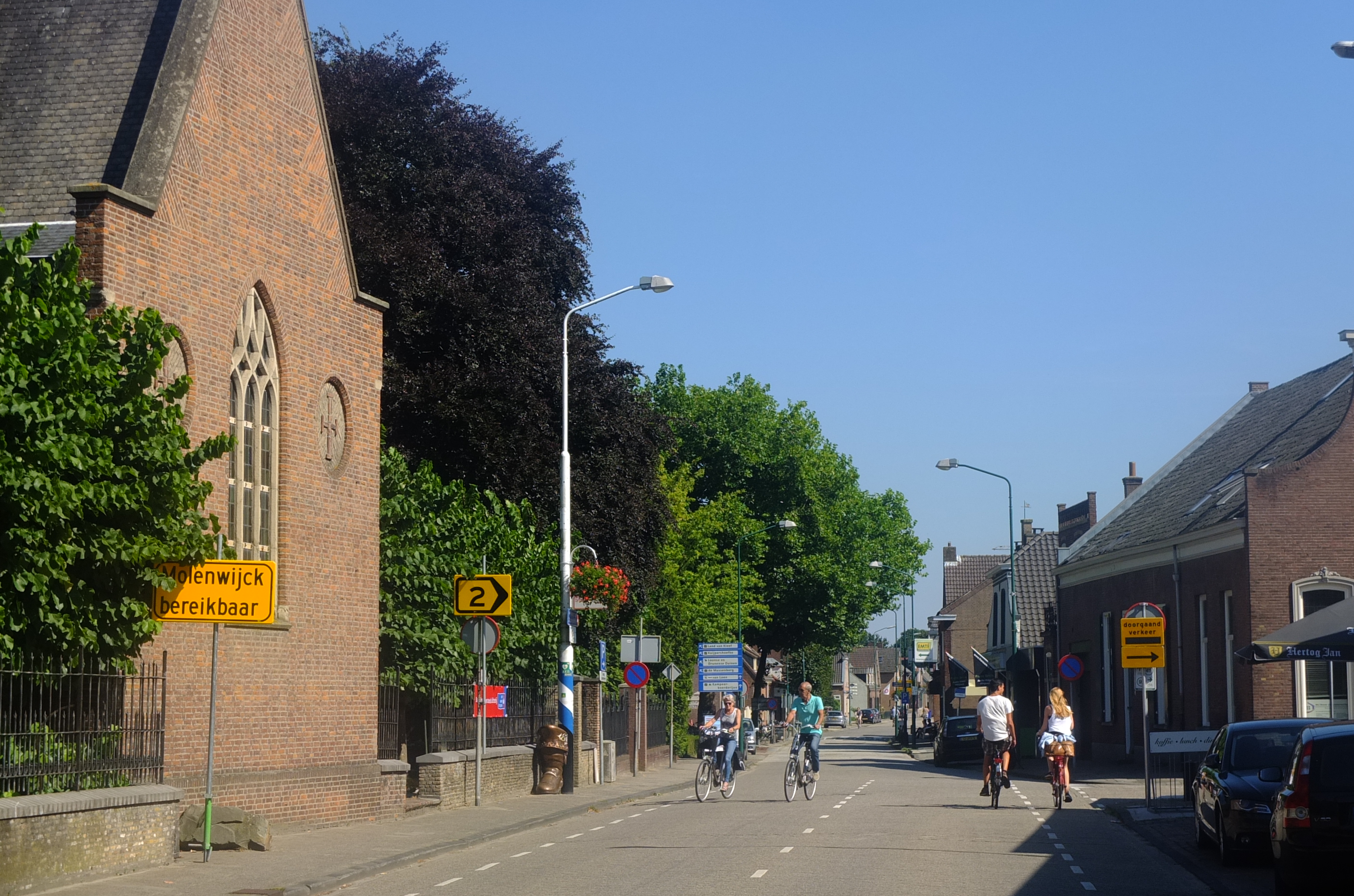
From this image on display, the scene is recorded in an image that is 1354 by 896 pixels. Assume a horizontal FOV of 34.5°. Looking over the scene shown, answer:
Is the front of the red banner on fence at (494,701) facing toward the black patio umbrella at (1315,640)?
no

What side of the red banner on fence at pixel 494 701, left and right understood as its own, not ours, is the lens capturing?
front

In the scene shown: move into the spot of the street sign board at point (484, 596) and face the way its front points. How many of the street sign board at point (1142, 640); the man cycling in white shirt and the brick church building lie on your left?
2

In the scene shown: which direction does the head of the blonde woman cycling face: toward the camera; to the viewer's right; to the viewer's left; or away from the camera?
away from the camera

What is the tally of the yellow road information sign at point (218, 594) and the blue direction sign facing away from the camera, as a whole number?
0

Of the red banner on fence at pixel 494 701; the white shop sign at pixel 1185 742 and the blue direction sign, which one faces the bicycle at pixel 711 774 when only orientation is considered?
the blue direction sign

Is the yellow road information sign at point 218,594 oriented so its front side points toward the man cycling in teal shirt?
no

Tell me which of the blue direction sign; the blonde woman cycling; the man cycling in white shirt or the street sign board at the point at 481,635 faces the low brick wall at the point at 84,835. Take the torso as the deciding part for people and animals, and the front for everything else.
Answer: the blue direction sign

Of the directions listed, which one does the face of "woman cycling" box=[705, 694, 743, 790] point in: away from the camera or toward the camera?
toward the camera

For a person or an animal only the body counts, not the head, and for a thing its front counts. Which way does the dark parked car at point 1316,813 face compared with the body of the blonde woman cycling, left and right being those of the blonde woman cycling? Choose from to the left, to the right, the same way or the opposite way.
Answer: the same way

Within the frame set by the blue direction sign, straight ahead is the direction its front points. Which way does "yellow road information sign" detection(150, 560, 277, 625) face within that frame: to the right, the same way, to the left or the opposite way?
the same way

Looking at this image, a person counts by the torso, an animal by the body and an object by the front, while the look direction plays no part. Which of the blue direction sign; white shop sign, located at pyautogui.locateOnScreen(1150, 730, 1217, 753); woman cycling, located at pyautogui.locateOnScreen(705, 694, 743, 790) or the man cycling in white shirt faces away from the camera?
the man cycling in white shirt

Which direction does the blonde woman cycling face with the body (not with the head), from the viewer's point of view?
away from the camera

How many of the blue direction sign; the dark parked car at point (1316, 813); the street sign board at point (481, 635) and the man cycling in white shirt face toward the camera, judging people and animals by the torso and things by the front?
1

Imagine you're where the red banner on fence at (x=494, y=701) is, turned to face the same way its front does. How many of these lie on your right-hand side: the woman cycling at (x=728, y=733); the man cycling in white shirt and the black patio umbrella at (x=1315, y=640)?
0
